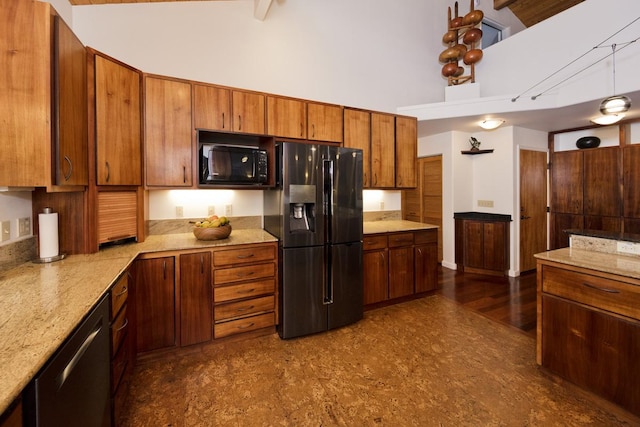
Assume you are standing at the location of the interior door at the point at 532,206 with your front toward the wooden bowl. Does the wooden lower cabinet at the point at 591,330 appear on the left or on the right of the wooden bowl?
left

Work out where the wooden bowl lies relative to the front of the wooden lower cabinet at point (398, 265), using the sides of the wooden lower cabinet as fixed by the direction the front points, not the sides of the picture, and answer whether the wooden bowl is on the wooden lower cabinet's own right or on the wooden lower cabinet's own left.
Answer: on the wooden lower cabinet's own right

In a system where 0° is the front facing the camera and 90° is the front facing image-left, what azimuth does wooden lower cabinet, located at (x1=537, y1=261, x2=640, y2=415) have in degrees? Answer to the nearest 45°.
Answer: approximately 45°

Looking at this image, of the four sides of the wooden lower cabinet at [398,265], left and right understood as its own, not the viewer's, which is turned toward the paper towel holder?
right

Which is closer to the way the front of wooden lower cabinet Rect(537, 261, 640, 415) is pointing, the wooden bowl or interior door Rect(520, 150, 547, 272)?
the wooden bowl

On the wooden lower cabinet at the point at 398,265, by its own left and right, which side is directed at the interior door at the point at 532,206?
left

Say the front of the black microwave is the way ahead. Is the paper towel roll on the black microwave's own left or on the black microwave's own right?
on the black microwave's own right
